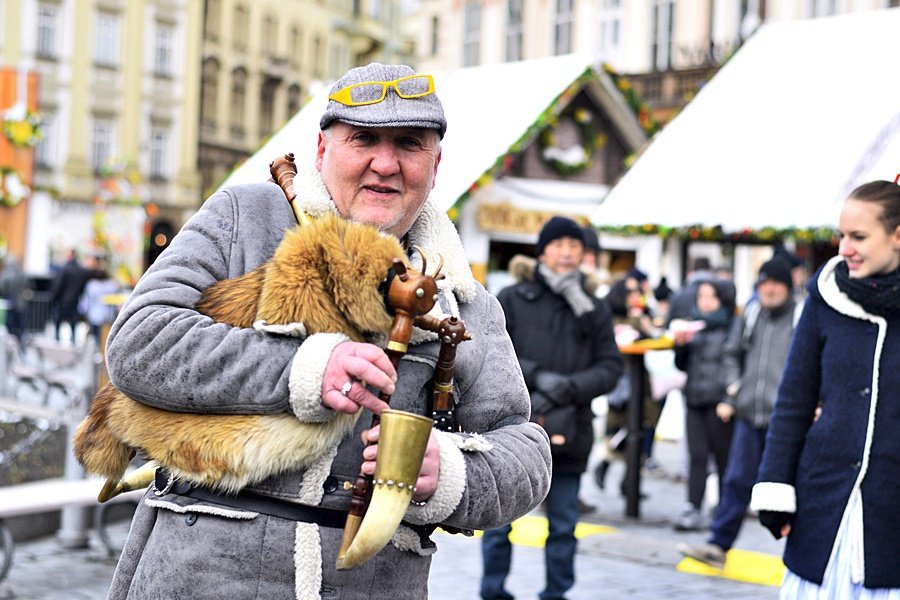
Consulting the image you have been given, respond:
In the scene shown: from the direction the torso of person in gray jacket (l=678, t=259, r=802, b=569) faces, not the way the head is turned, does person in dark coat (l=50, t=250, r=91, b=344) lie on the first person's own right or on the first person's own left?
on the first person's own right

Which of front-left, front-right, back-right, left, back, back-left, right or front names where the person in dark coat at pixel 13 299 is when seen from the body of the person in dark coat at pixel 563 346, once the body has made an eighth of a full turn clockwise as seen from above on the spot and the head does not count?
right

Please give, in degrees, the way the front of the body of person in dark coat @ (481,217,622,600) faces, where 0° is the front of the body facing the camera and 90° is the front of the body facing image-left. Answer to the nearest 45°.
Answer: approximately 0°

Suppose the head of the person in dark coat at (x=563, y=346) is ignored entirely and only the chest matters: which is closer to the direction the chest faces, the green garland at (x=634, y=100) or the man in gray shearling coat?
the man in gray shearling coat

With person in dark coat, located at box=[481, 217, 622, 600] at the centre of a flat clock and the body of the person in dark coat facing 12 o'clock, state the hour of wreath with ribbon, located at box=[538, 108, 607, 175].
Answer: The wreath with ribbon is roughly at 6 o'clock from the person in dark coat.

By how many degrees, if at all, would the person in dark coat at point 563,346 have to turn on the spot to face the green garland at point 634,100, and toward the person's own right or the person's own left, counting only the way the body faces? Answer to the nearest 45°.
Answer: approximately 180°

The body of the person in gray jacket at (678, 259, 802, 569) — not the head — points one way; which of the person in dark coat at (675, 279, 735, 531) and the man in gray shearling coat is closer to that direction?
the man in gray shearling coat

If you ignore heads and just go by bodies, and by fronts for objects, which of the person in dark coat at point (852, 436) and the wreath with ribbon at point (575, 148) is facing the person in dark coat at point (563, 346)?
the wreath with ribbon
